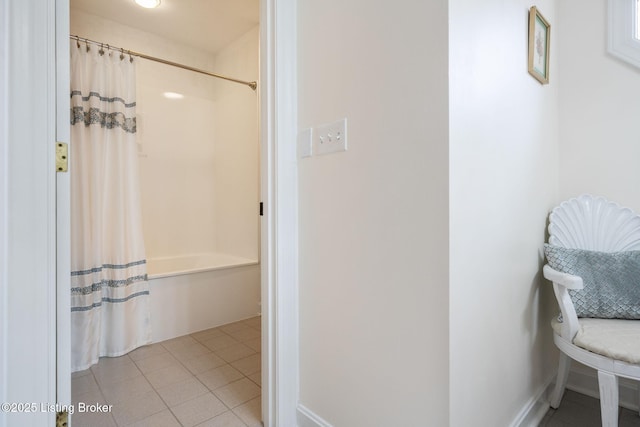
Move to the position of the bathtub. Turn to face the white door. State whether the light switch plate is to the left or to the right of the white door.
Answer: left

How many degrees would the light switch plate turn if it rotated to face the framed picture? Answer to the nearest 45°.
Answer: approximately 135° to its left

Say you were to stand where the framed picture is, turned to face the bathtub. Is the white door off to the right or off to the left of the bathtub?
left

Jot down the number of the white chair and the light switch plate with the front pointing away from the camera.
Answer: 0

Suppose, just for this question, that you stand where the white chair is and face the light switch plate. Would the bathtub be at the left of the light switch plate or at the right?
right

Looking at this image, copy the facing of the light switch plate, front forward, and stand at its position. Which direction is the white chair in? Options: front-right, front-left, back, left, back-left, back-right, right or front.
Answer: back-left

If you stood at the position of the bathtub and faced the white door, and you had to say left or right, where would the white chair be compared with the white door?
left

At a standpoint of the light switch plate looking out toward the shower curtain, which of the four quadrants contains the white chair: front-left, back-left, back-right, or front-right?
back-right

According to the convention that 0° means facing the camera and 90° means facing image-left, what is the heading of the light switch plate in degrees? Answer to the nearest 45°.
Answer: approximately 45°

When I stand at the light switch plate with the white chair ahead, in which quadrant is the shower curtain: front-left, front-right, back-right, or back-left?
back-left

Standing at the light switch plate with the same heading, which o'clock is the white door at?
The white door is roughly at 1 o'clock from the light switch plate.
